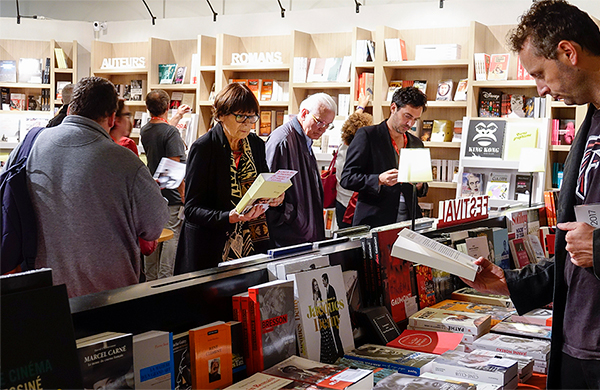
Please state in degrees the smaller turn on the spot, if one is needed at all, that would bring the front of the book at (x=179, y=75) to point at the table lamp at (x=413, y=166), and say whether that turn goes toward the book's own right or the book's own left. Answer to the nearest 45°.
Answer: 0° — it already faces it

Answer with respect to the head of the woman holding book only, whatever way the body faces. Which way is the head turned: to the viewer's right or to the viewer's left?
to the viewer's right

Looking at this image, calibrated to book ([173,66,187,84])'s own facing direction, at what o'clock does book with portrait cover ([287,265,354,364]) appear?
The book with portrait cover is roughly at 12 o'clock from the book.

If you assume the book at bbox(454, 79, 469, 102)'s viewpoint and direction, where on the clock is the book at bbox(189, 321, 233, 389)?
the book at bbox(189, 321, 233, 389) is roughly at 12 o'clock from the book at bbox(454, 79, 469, 102).

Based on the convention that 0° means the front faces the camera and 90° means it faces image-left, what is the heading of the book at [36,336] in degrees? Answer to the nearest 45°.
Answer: approximately 0°
